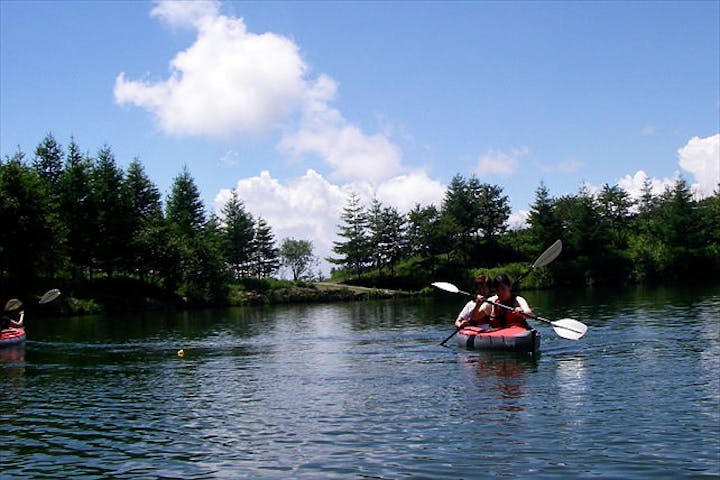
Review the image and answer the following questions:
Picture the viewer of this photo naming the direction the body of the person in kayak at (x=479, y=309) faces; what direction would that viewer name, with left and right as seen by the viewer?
facing the viewer and to the right of the viewer

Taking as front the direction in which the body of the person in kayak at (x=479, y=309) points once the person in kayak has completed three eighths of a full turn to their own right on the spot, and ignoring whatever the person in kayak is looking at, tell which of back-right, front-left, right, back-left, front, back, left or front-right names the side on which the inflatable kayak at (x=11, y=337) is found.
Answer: front
